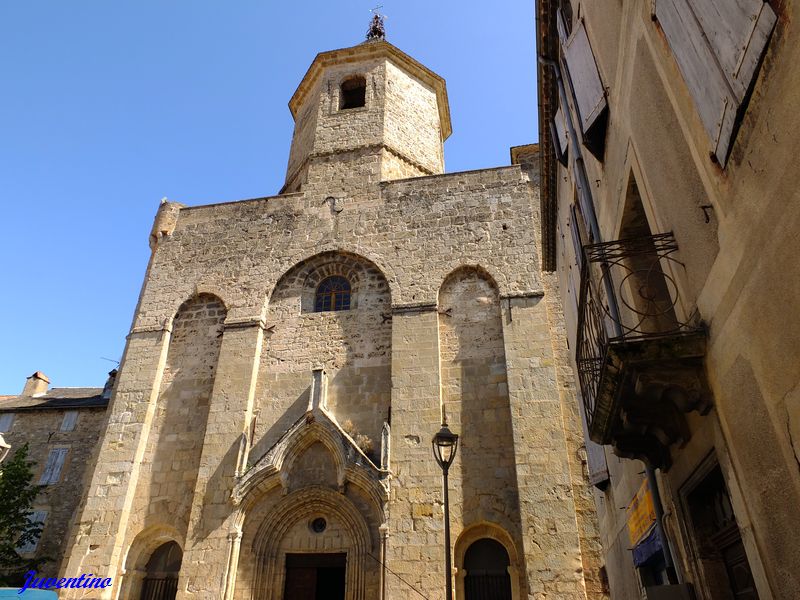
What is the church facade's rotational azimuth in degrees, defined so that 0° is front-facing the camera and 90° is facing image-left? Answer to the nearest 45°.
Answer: approximately 0°

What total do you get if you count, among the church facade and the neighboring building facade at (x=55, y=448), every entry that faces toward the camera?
2

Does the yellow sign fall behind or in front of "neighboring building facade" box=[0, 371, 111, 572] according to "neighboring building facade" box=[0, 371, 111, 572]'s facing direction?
in front

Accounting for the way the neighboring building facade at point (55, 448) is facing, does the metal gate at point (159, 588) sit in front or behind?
in front

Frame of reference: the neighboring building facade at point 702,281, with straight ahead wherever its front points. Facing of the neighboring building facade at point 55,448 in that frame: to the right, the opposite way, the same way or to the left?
to the left

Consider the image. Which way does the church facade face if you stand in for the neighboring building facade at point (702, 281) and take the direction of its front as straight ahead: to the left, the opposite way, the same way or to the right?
to the left

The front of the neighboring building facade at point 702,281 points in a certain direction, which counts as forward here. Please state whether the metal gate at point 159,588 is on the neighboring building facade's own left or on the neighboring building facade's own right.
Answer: on the neighboring building facade's own right

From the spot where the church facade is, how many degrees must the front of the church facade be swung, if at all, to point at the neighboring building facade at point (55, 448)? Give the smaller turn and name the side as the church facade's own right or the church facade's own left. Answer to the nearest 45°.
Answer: approximately 135° to the church facade's own right

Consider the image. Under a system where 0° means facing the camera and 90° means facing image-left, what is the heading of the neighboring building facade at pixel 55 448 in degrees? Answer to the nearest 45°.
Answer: approximately 0°
